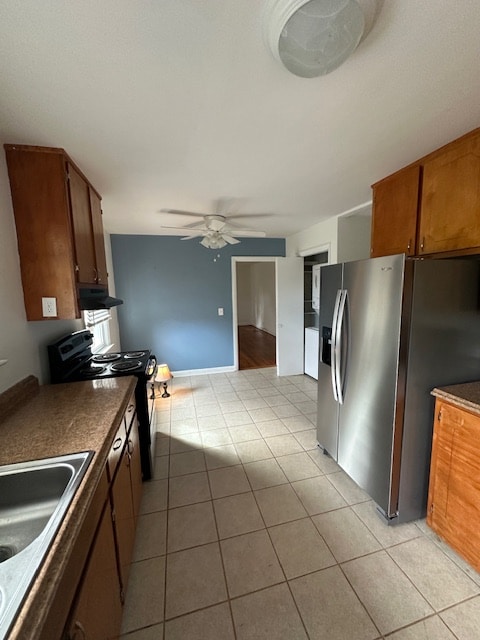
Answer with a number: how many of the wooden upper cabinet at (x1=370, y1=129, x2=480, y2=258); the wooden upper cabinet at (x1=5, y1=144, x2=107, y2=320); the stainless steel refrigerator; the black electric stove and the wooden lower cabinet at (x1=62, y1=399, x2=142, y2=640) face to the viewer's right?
3

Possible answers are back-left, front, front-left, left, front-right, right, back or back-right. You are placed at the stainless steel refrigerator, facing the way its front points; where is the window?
front-right

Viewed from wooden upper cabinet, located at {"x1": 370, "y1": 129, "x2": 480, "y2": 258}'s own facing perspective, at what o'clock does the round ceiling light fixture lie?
The round ceiling light fixture is roughly at 11 o'clock from the wooden upper cabinet.

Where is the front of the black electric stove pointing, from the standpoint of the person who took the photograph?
facing to the right of the viewer

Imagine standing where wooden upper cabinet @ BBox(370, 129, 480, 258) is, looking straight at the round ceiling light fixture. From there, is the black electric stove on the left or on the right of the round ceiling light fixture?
right

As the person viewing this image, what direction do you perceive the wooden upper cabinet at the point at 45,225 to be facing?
facing to the right of the viewer

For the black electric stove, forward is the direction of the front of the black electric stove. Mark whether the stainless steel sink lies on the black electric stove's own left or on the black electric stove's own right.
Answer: on the black electric stove's own right

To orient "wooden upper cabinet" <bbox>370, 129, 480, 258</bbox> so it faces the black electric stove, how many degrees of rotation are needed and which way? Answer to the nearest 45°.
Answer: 0° — it already faces it

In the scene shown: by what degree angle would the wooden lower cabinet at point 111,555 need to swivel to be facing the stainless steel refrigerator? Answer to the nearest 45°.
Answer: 0° — it already faces it

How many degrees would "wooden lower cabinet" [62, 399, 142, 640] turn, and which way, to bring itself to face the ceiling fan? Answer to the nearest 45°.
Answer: approximately 45° to its left

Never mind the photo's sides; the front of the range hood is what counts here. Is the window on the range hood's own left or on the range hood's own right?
on the range hood's own left

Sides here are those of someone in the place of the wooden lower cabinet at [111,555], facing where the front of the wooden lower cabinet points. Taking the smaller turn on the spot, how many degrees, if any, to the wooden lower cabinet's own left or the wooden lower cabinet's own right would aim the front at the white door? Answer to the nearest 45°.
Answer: approximately 45° to the wooden lower cabinet's own left

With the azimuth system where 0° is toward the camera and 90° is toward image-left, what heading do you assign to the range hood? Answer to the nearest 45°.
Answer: approximately 270°

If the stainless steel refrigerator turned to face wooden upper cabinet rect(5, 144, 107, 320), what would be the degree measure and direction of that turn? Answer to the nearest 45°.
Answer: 0° — it already faces it
